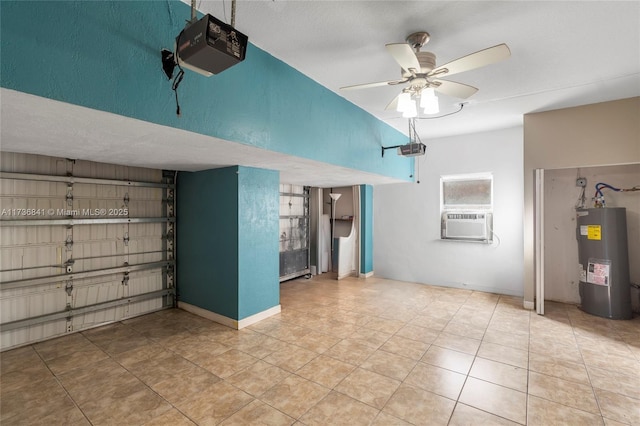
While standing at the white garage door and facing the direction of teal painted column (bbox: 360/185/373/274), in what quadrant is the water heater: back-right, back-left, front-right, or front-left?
front-right

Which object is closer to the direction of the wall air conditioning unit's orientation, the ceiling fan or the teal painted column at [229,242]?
the ceiling fan

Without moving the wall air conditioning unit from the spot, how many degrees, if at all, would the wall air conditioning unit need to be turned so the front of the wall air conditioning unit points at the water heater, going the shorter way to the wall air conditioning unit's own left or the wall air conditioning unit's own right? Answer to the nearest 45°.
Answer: approximately 45° to the wall air conditioning unit's own left

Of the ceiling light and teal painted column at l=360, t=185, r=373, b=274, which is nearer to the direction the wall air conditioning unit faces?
the ceiling light

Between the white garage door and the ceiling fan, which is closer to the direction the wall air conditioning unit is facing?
the ceiling fan

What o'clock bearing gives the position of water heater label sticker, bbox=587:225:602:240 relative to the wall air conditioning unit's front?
The water heater label sticker is roughly at 10 o'clock from the wall air conditioning unit.

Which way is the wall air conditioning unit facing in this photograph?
toward the camera

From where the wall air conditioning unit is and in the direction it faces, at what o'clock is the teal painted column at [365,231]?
The teal painted column is roughly at 3 o'clock from the wall air conditioning unit.

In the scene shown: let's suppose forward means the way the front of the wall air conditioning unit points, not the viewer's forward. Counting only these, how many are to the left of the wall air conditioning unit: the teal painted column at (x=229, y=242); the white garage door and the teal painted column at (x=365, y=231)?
0

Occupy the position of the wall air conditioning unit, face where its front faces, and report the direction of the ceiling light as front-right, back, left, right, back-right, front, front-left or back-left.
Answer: front

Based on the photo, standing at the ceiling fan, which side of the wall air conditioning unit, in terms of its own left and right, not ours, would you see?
front

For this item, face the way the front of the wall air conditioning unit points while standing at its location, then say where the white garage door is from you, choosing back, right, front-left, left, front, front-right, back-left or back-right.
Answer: front-right

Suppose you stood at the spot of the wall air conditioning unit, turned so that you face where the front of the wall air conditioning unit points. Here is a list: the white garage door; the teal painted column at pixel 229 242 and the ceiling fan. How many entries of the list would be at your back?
0
